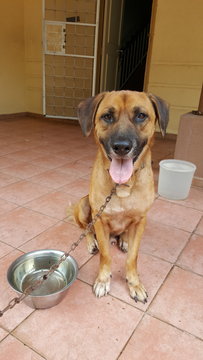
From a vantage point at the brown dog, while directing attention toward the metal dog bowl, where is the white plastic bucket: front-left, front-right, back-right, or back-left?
back-right

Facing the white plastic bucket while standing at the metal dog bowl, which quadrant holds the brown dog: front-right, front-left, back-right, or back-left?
front-right

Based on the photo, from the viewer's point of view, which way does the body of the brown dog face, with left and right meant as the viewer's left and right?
facing the viewer

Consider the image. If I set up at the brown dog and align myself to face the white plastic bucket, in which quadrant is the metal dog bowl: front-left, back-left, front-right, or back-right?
back-left
